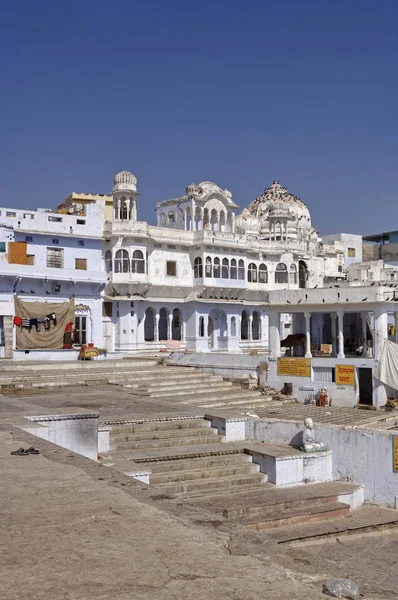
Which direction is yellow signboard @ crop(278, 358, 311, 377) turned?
toward the camera

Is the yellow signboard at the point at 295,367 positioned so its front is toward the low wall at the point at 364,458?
yes

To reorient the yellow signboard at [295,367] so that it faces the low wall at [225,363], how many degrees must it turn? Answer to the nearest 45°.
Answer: approximately 90° to its right

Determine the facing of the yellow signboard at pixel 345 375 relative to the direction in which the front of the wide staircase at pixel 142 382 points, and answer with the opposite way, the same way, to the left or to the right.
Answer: the same way

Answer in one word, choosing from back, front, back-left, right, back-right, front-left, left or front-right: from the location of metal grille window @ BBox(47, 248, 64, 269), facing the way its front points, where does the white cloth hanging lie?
front-left

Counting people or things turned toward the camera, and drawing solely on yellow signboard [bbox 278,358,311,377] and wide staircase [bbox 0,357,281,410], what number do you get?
2

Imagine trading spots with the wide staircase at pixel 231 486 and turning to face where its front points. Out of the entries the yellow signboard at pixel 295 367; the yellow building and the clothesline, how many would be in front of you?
0

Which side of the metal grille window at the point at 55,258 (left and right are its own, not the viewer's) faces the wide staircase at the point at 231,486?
front

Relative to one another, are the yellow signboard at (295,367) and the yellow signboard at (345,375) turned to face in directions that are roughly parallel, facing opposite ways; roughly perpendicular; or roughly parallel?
roughly parallel

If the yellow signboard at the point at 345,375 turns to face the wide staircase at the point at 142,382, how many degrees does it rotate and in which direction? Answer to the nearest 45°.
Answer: approximately 45° to its right

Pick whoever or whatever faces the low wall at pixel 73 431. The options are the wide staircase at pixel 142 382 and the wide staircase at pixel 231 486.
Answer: the wide staircase at pixel 142 382

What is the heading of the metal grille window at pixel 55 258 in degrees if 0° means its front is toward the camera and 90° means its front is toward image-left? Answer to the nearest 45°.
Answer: approximately 0°

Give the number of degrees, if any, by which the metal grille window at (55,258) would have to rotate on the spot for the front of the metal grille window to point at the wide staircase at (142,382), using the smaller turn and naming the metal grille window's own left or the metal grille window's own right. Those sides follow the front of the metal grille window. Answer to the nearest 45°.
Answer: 0° — it already faces it

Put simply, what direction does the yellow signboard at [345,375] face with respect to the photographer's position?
facing the viewer

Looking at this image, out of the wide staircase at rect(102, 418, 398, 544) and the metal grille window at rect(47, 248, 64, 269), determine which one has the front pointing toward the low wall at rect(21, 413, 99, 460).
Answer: the metal grille window

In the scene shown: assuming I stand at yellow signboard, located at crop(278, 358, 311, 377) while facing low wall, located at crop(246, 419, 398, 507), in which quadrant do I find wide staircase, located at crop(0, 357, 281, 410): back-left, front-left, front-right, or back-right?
front-right

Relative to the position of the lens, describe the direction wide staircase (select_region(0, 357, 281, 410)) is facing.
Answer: facing the viewer

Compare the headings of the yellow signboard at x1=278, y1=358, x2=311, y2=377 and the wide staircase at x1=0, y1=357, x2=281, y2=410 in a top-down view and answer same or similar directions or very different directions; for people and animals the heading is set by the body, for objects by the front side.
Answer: same or similar directions

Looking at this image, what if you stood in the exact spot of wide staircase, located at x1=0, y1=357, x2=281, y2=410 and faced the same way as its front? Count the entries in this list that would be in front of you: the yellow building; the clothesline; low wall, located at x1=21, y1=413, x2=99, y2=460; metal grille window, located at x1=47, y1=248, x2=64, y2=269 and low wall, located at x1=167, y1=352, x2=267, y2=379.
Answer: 1

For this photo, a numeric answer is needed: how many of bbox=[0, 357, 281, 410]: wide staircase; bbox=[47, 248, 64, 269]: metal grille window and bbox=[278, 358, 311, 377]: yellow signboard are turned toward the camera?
3
